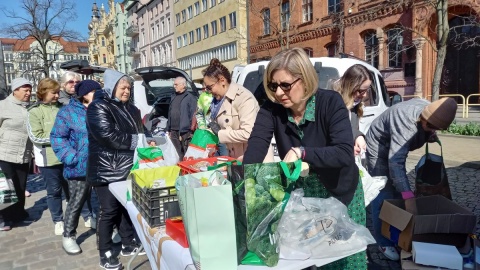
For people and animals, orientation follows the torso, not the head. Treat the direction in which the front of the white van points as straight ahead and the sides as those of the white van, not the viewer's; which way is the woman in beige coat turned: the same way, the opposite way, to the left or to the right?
the opposite way

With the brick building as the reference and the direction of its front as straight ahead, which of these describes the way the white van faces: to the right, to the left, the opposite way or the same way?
the opposite way

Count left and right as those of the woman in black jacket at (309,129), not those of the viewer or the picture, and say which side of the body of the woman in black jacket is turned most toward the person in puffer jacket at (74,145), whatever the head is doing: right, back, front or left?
right

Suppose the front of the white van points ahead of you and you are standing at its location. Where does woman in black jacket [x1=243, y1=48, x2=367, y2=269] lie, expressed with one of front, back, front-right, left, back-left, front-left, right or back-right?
back-right

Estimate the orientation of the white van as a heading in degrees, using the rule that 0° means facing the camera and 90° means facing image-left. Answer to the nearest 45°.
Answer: approximately 225°

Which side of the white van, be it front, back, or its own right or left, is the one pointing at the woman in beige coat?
back

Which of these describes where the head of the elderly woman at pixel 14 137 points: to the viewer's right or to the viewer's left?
to the viewer's right

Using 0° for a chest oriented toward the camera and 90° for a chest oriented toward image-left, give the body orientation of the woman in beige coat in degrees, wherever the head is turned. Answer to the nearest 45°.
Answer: approximately 45°

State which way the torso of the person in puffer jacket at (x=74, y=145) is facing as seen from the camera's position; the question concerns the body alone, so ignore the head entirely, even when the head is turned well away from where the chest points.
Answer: to the viewer's right
